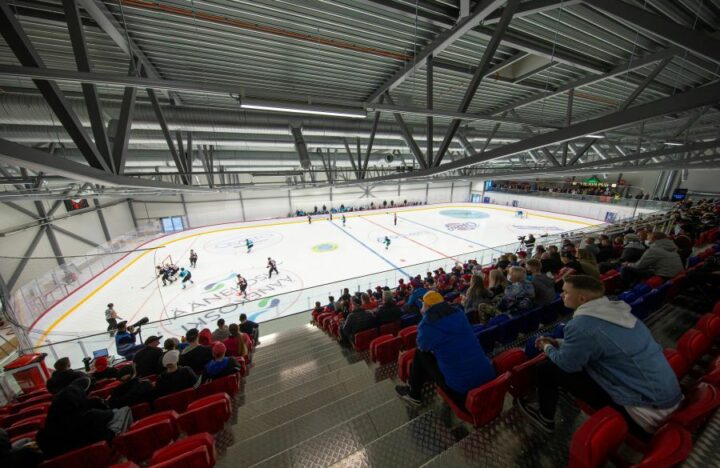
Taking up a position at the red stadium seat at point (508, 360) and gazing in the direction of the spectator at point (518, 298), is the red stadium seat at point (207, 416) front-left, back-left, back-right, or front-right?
back-left

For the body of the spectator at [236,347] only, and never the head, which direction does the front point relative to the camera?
away from the camera

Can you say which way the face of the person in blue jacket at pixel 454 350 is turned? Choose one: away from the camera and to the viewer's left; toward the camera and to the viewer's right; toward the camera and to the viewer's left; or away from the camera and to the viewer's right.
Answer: away from the camera and to the viewer's left

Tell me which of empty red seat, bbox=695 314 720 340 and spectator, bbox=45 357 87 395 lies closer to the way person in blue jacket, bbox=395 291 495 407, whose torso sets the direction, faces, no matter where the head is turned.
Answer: the spectator

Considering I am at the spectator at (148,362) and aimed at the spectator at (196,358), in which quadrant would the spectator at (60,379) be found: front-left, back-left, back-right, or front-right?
back-right

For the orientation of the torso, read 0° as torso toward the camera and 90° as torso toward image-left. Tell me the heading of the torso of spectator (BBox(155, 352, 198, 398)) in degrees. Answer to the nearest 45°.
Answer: approximately 180°

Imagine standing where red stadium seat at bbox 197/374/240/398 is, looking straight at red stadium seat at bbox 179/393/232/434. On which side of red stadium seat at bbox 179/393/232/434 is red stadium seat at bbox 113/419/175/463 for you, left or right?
right

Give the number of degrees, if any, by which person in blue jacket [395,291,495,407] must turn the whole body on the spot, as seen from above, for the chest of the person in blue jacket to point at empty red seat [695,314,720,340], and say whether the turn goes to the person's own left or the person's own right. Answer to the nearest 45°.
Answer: approximately 90° to the person's own right

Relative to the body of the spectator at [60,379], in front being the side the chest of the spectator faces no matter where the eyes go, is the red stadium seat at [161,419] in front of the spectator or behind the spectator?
behind

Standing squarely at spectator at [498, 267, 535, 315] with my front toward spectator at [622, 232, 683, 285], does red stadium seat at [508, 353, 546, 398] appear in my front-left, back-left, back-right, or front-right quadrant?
back-right

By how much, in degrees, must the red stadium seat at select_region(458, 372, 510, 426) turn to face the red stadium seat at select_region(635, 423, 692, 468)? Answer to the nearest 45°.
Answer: approximately 180°

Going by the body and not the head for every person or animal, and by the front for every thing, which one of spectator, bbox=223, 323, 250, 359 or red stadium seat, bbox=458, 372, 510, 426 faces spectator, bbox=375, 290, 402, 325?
the red stadium seat

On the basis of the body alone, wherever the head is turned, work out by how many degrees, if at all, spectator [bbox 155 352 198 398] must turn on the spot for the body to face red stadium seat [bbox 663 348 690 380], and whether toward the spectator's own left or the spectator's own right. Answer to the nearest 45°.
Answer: approximately 135° to the spectator's own right

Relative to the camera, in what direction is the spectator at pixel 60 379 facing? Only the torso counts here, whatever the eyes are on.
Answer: away from the camera
